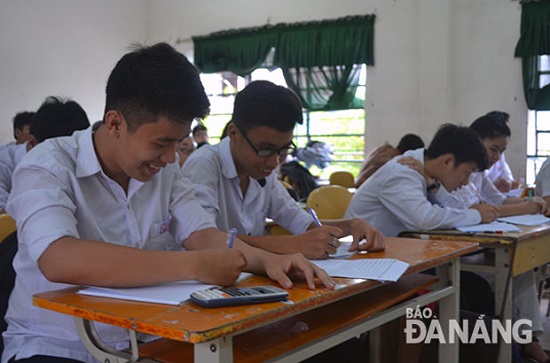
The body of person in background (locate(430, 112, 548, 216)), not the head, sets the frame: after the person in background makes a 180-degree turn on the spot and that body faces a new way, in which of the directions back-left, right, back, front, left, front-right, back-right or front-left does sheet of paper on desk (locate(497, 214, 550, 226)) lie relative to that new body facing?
back-left

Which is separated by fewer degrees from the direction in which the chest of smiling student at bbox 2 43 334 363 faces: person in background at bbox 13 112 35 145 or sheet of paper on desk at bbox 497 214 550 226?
the sheet of paper on desk

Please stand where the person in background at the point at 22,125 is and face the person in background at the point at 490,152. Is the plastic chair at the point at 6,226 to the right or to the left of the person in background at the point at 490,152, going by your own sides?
right

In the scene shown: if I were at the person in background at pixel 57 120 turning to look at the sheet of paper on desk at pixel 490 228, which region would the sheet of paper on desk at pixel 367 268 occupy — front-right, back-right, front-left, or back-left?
front-right

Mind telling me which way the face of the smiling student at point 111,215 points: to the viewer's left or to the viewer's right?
to the viewer's right

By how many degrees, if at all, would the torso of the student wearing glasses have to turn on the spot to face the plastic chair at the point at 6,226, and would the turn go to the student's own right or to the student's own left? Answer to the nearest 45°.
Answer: approximately 135° to the student's own right

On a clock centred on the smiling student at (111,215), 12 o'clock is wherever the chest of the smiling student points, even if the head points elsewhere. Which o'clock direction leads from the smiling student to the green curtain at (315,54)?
The green curtain is roughly at 8 o'clock from the smiling student.

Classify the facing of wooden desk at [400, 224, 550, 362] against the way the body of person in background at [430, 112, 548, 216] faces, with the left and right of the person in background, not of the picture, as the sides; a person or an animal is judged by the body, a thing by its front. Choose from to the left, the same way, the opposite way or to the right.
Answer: the opposite way
